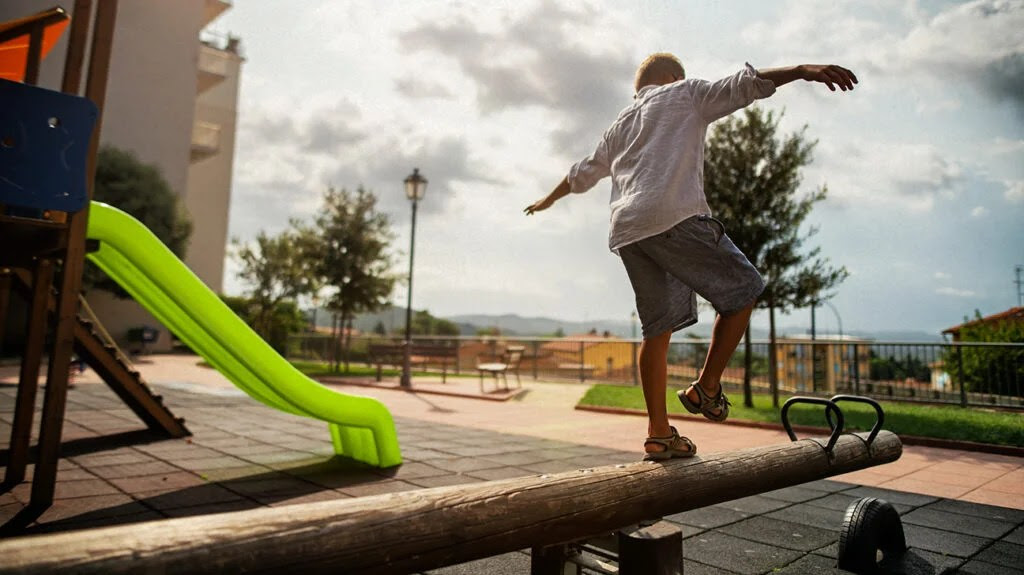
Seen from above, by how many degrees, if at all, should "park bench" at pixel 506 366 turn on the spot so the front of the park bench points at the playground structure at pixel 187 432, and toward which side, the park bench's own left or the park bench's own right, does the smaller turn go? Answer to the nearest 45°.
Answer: approximately 90° to the park bench's own left

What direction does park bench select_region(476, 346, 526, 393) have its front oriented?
to the viewer's left

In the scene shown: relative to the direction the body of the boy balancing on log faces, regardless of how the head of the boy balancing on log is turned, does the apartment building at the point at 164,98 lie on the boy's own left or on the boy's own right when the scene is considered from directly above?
on the boy's own left

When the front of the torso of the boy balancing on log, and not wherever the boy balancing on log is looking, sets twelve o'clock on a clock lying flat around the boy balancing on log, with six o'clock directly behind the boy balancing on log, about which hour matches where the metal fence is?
The metal fence is roughly at 11 o'clock from the boy balancing on log.

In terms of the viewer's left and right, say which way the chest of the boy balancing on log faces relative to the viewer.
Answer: facing away from the viewer and to the right of the viewer

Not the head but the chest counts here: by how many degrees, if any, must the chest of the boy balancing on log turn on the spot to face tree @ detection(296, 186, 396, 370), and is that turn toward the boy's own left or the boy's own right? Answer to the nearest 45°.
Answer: approximately 90° to the boy's own left

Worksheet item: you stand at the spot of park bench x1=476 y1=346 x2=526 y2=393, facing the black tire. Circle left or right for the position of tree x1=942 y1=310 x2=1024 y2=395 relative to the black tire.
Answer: left

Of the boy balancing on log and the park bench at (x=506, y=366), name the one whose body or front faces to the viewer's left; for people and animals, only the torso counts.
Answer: the park bench

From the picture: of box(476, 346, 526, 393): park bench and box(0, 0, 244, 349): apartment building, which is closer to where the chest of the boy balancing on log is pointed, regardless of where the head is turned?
the park bench

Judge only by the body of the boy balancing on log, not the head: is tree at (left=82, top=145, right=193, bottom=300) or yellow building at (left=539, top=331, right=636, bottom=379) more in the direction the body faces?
the yellow building
